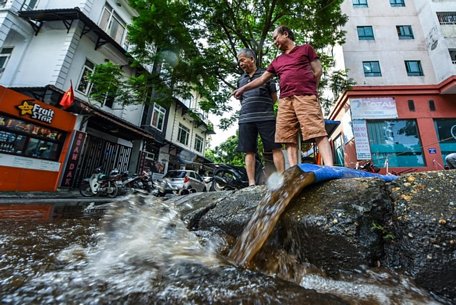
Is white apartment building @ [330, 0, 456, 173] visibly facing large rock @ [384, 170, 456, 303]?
yes

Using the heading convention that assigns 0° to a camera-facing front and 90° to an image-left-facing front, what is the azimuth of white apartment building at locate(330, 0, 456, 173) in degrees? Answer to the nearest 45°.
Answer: approximately 0°

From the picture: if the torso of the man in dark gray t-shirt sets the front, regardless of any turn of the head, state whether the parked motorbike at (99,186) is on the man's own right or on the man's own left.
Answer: on the man's own right
